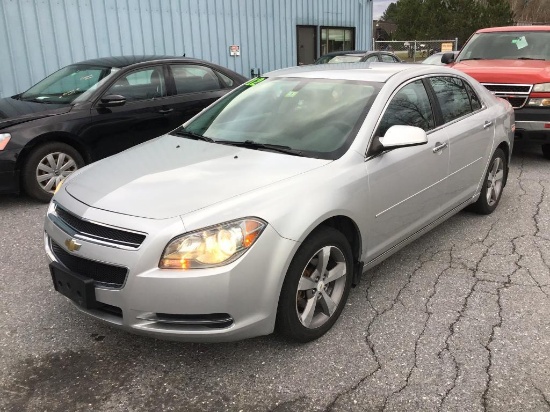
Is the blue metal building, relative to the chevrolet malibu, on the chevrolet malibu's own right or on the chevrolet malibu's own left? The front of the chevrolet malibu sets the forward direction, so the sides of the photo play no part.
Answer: on the chevrolet malibu's own right

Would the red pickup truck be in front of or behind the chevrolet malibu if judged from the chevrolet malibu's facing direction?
behind

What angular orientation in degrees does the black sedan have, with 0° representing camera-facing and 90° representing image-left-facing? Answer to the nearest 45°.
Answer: approximately 45°

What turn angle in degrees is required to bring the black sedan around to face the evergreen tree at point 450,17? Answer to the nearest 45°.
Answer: approximately 180°

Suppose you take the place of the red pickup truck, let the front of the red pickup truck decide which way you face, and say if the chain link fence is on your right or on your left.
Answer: on your right

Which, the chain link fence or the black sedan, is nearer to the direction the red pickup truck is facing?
the black sedan

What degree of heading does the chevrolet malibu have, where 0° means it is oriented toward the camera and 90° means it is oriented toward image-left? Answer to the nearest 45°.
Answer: approximately 45°

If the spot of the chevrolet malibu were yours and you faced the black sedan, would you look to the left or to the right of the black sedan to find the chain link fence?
right

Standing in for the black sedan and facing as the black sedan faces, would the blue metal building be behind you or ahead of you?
behind

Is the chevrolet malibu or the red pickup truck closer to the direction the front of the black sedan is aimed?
the chevrolet malibu

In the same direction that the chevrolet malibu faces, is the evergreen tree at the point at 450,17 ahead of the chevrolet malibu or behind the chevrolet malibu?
behind
